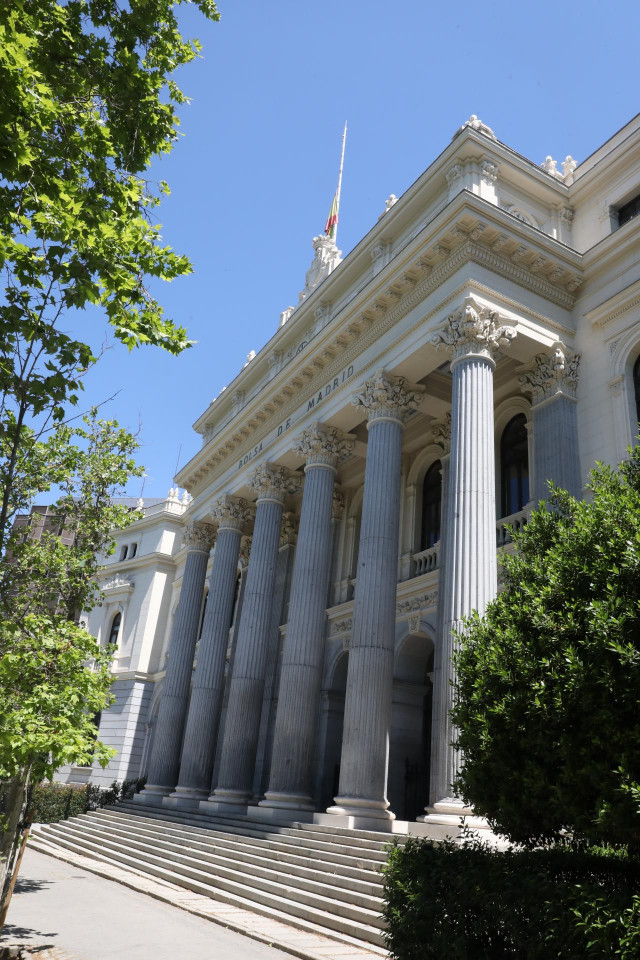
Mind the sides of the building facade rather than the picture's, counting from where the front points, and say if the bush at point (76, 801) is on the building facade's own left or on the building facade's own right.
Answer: on the building facade's own right

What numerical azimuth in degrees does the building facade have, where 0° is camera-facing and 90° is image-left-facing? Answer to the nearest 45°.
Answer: approximately 45°

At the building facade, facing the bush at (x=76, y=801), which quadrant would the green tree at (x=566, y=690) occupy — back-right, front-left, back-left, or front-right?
back-left

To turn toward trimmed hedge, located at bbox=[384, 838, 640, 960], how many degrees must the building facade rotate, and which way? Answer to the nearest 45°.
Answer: approximately 45° to its left

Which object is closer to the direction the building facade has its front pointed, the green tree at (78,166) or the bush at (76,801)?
the green tree

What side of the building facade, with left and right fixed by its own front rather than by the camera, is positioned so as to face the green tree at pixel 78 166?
front
